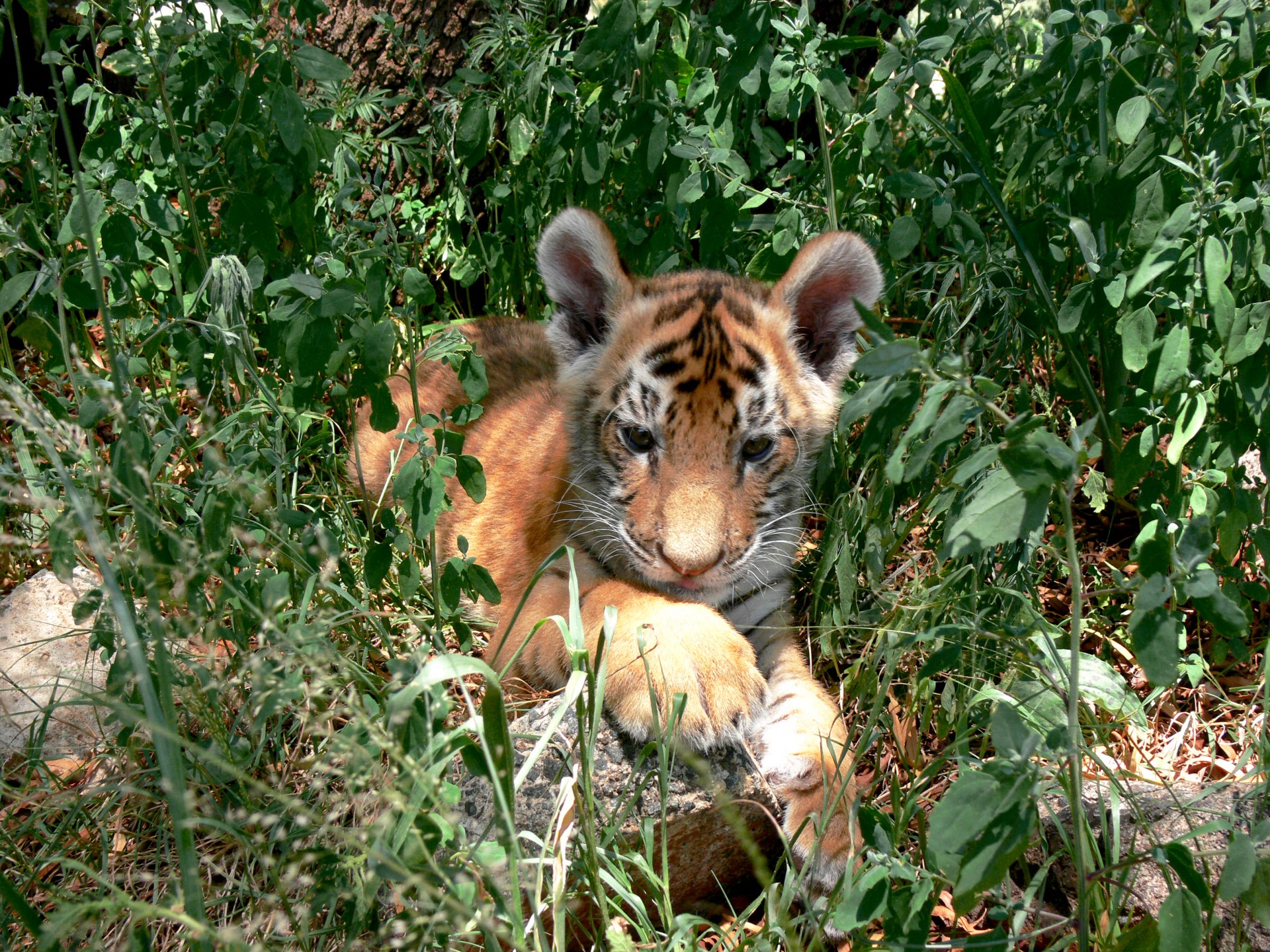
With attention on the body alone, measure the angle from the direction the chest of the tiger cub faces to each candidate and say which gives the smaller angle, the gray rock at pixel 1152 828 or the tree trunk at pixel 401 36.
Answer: the gray rock

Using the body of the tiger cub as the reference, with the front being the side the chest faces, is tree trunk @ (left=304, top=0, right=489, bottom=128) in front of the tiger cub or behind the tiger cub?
behind

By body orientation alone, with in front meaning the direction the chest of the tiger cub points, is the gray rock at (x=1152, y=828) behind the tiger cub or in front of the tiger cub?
in front

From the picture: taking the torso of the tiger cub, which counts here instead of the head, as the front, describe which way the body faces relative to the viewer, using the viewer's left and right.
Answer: facing the viewer and to the right of the viewer

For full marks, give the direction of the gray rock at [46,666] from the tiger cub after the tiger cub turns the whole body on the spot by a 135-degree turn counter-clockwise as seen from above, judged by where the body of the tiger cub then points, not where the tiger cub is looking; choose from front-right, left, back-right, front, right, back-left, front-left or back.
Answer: left
